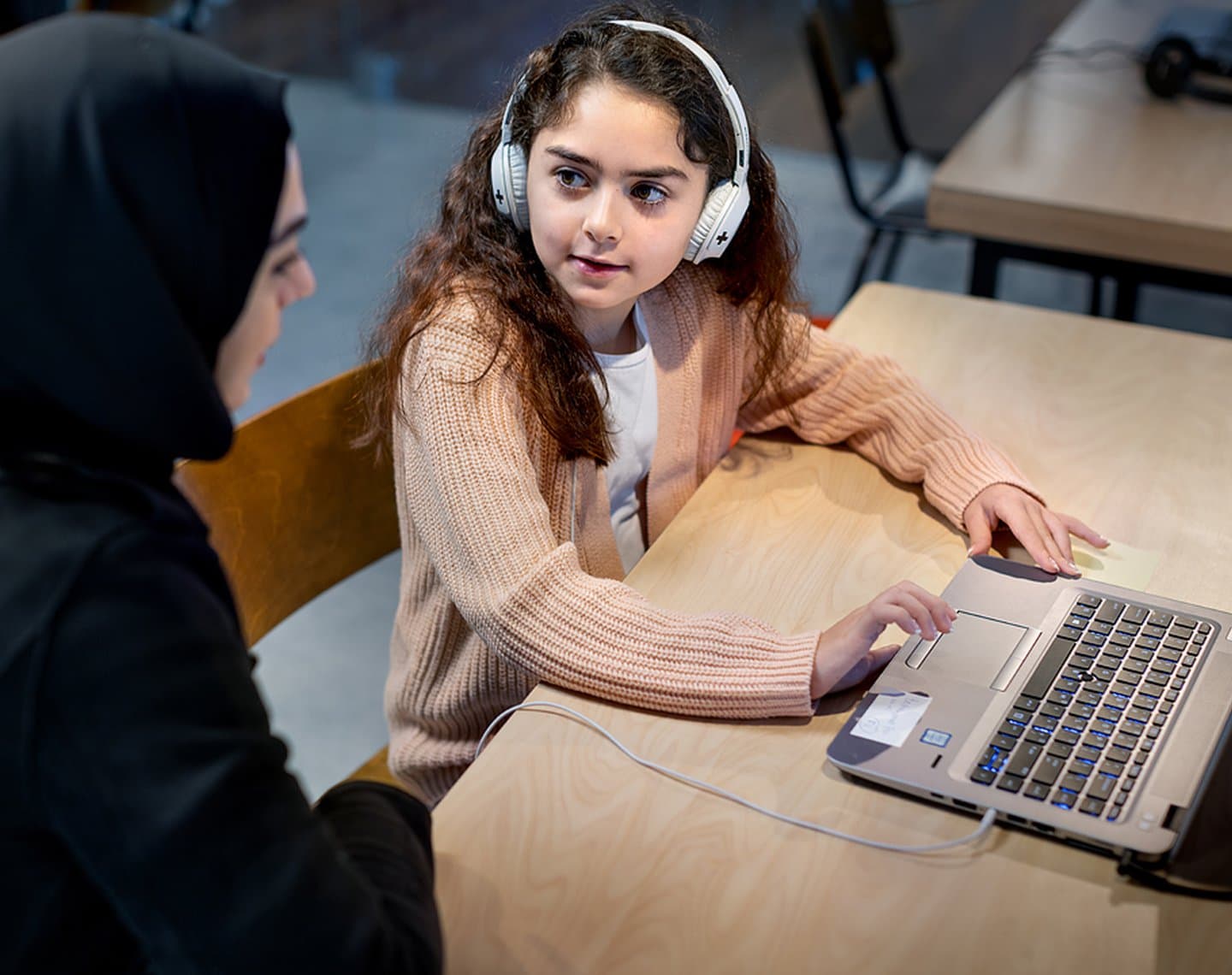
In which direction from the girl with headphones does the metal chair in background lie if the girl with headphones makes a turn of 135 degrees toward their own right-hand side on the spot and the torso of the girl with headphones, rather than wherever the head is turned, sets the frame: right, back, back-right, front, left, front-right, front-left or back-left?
right

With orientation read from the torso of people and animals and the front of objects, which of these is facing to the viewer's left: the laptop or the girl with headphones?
the laptop

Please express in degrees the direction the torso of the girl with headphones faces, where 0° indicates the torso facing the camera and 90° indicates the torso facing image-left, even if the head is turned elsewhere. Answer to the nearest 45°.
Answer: approximately 315°

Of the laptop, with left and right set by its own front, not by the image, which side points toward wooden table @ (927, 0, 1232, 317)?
right

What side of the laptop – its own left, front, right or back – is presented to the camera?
left

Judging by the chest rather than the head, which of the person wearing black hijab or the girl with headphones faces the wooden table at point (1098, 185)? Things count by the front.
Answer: the person wearing black hijab

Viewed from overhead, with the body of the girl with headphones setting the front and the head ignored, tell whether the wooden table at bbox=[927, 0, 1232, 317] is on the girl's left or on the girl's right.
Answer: on the girl's left

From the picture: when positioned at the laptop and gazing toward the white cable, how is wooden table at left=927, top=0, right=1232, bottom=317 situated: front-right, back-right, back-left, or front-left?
back-right

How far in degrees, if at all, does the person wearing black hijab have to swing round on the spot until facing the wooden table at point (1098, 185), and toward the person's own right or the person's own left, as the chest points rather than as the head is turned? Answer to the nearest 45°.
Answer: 0° — they already face it
